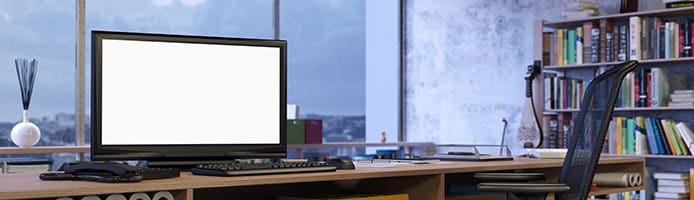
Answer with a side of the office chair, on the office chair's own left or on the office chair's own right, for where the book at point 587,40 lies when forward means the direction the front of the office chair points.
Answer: on the office chair's own right

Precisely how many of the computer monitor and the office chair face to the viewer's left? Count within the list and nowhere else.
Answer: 1

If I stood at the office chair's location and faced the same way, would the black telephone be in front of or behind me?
in front

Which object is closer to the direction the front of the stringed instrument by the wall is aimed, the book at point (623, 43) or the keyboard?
the keyboard

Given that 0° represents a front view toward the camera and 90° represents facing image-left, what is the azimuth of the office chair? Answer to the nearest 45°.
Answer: approximately 90°

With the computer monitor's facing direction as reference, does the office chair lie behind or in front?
in front

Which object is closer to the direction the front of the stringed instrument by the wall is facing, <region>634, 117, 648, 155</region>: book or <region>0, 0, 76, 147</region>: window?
the window
